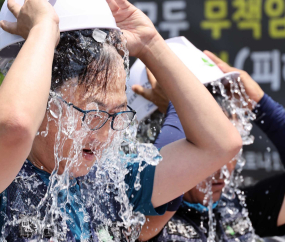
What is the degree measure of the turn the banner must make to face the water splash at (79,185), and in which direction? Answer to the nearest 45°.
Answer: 0° — it already faces it

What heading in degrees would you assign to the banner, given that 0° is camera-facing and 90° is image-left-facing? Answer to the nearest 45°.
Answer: approximately 0°
